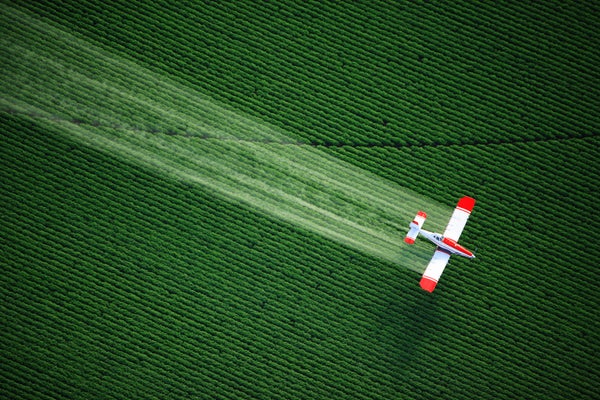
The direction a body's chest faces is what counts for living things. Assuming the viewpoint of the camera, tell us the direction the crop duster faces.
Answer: facing the viewer and to the right of the viewer
